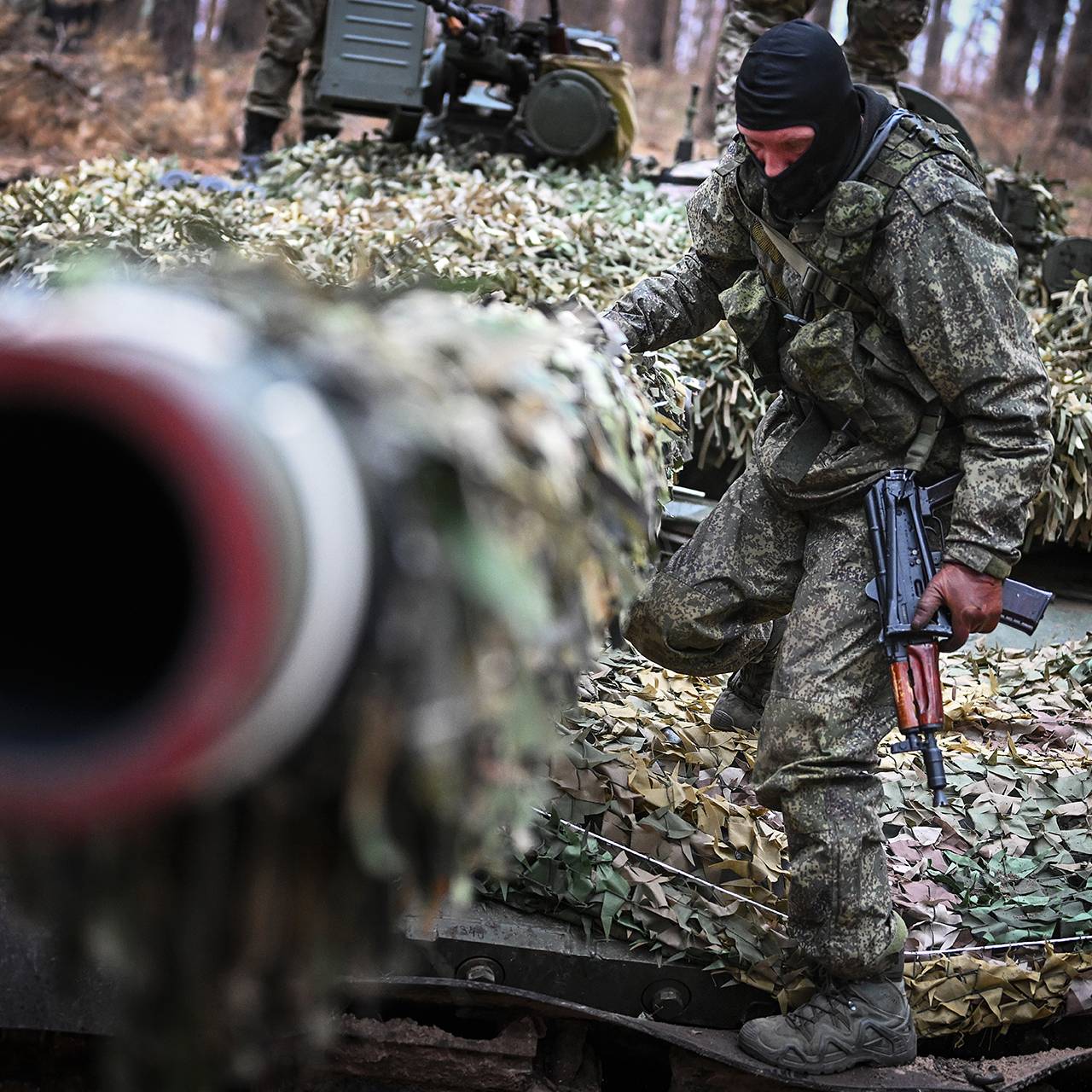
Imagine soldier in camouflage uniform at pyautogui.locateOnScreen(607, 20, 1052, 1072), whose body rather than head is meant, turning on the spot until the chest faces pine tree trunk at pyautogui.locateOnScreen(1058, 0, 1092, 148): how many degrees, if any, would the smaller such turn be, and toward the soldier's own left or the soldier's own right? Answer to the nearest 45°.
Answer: approximately 135° to the soldier's own right

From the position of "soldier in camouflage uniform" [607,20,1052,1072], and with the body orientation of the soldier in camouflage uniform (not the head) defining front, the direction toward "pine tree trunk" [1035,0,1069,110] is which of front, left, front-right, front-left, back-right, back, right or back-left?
back-right

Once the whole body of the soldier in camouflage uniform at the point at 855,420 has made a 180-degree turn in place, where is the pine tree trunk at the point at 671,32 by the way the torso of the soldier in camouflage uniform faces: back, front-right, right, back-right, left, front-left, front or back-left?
front-left

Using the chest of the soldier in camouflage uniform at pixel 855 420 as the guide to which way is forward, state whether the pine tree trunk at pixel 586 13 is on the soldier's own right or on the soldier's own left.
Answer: on the soldier's own right

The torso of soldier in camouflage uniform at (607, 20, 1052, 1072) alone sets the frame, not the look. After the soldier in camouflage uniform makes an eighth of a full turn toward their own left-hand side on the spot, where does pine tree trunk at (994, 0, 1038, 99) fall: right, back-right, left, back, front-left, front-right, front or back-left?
back

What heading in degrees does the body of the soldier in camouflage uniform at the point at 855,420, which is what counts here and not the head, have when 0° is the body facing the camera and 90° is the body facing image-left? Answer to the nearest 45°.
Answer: approximately 45°

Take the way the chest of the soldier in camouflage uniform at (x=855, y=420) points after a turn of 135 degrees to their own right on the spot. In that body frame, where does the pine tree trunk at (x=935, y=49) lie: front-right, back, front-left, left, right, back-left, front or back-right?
front

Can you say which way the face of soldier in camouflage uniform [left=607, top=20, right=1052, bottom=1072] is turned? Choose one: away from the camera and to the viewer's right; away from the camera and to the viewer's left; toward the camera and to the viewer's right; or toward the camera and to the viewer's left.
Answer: toward the camera and to the viewer's left

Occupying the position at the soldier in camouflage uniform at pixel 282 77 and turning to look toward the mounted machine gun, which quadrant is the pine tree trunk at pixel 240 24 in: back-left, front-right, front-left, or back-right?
back-left
